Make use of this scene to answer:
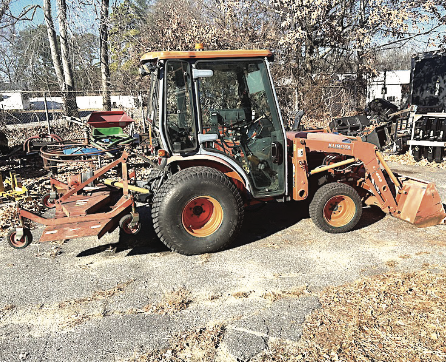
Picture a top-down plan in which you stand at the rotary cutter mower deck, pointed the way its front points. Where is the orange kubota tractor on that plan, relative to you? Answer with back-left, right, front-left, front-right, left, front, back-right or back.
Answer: front

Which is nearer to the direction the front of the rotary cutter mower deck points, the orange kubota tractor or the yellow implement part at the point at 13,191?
the orange kubota tractor

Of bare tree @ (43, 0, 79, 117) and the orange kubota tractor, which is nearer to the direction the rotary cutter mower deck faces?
the orange kubota tractor

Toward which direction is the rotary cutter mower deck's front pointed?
to the viewer's right

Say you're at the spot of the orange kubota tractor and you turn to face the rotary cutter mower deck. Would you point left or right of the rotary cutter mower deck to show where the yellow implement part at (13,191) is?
right

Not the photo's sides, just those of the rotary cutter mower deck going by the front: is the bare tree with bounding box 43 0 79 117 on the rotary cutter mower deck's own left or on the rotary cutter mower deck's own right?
on the rotary cutter mower deck's own left

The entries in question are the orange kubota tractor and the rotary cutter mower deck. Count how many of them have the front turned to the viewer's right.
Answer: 2

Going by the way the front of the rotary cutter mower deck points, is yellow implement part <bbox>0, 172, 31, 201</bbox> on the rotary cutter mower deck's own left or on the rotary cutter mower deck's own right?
on the rotary cutter mower deck's own left

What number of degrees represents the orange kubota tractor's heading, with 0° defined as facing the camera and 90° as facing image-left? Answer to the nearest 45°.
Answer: approximately 270°

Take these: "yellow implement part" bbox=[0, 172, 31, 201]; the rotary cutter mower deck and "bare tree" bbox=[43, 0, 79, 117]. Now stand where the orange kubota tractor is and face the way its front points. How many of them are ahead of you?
0

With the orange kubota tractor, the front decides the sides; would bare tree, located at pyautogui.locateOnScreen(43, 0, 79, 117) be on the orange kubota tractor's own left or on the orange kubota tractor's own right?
on the orange kubota tractor's own left

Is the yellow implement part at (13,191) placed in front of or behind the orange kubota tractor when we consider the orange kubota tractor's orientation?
behind

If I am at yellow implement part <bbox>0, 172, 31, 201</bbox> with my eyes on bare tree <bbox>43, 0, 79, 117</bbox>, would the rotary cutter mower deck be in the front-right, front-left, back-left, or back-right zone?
back-right

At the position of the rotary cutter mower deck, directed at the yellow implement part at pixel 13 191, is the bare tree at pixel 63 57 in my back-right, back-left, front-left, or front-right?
front-right

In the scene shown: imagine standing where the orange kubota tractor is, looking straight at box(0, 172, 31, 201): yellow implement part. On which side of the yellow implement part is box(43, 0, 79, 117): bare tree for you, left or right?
right

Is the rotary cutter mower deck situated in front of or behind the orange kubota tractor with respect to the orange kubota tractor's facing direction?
behind
